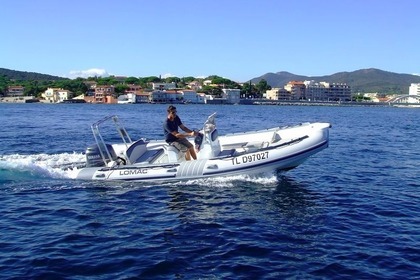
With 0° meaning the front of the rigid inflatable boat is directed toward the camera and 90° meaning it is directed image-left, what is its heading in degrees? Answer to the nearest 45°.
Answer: approximately 270°
